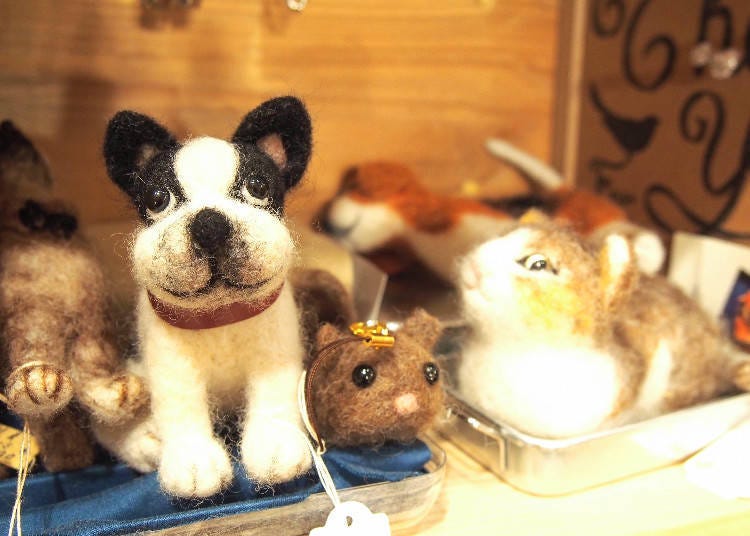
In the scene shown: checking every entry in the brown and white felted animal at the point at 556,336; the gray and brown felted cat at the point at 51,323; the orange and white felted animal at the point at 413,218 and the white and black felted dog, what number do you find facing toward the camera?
2

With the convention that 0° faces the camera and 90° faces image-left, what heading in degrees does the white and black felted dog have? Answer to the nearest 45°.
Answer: approximately 0°

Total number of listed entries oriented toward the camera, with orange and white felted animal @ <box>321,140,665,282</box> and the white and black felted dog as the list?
1

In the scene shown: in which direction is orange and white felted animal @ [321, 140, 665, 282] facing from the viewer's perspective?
to the viewer's left

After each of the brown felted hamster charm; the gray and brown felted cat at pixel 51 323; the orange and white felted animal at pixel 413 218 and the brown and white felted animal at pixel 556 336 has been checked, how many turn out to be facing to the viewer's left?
2

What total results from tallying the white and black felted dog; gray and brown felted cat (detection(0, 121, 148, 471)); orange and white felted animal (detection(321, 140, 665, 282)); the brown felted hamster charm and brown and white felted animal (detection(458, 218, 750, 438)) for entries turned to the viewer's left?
2

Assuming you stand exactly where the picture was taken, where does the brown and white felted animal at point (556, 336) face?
facing to the left of the viewer
